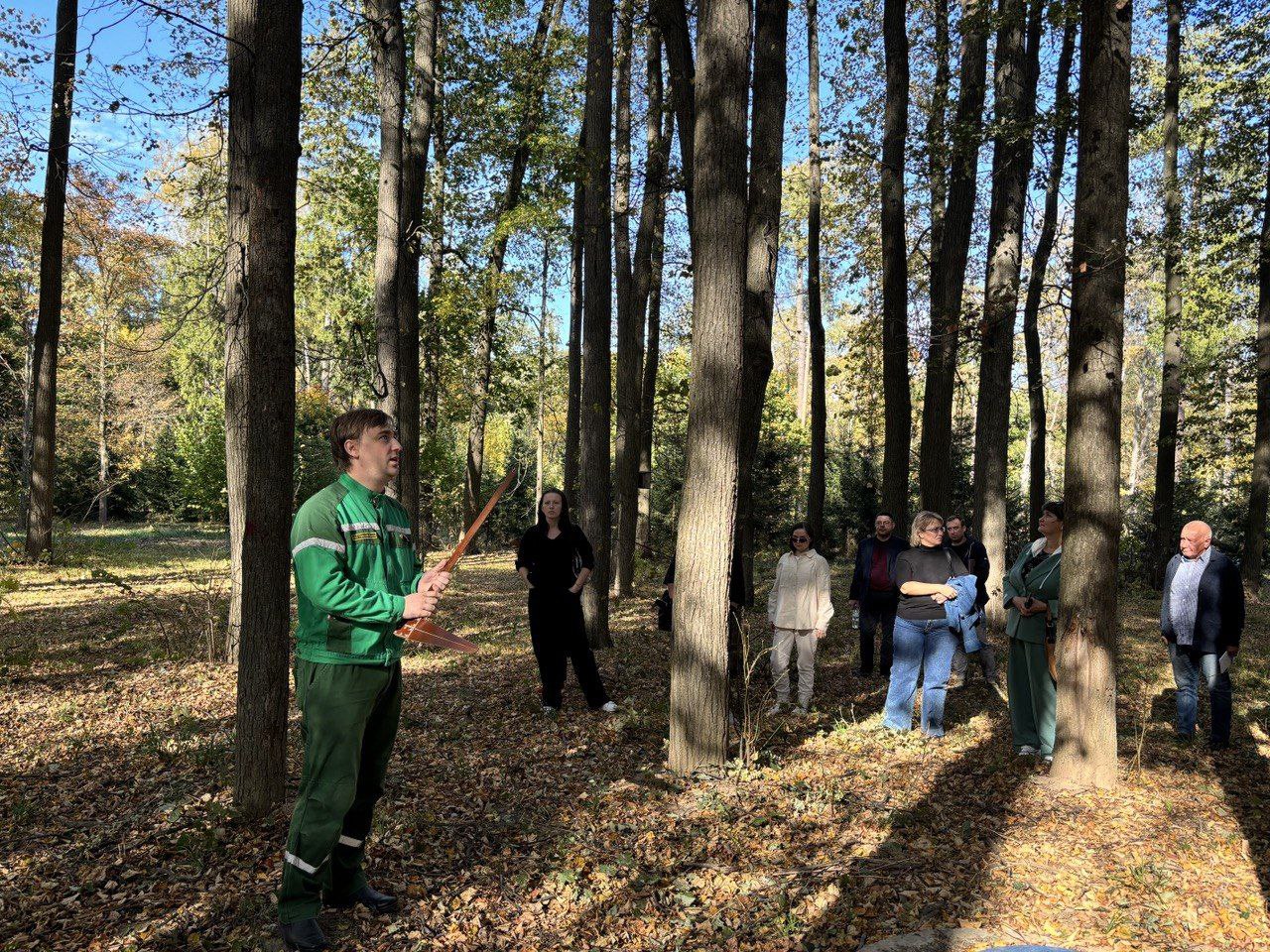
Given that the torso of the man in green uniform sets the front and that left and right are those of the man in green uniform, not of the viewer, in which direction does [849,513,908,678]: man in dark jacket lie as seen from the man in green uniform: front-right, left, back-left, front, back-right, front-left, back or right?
left

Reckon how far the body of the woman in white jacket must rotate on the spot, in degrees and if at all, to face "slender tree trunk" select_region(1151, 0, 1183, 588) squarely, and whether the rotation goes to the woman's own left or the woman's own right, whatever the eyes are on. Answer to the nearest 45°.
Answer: approximately 135° to the woman's own left

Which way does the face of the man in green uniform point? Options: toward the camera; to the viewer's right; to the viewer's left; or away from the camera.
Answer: to the viewer's right

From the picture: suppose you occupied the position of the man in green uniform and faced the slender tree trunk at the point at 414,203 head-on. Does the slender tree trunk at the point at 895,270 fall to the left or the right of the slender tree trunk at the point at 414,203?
right

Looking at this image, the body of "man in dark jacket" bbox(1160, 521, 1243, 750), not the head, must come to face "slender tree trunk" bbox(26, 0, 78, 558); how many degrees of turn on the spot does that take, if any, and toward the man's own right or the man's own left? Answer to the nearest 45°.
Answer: approximately 45° to the man's own right

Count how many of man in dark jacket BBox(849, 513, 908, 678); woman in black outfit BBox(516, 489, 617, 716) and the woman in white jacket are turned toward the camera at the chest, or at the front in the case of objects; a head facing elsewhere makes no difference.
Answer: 3

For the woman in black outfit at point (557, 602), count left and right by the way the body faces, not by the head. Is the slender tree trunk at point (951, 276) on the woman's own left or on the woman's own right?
on the woman's own left

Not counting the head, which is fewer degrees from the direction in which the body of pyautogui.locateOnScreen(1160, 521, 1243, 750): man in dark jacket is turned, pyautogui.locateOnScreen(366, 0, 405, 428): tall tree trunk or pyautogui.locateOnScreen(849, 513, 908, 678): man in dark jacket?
the tall tree trunk

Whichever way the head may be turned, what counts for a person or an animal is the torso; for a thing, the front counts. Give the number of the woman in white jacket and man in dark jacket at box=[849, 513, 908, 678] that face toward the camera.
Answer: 2

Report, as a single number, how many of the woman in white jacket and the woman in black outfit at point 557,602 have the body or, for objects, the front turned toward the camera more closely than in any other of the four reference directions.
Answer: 2
